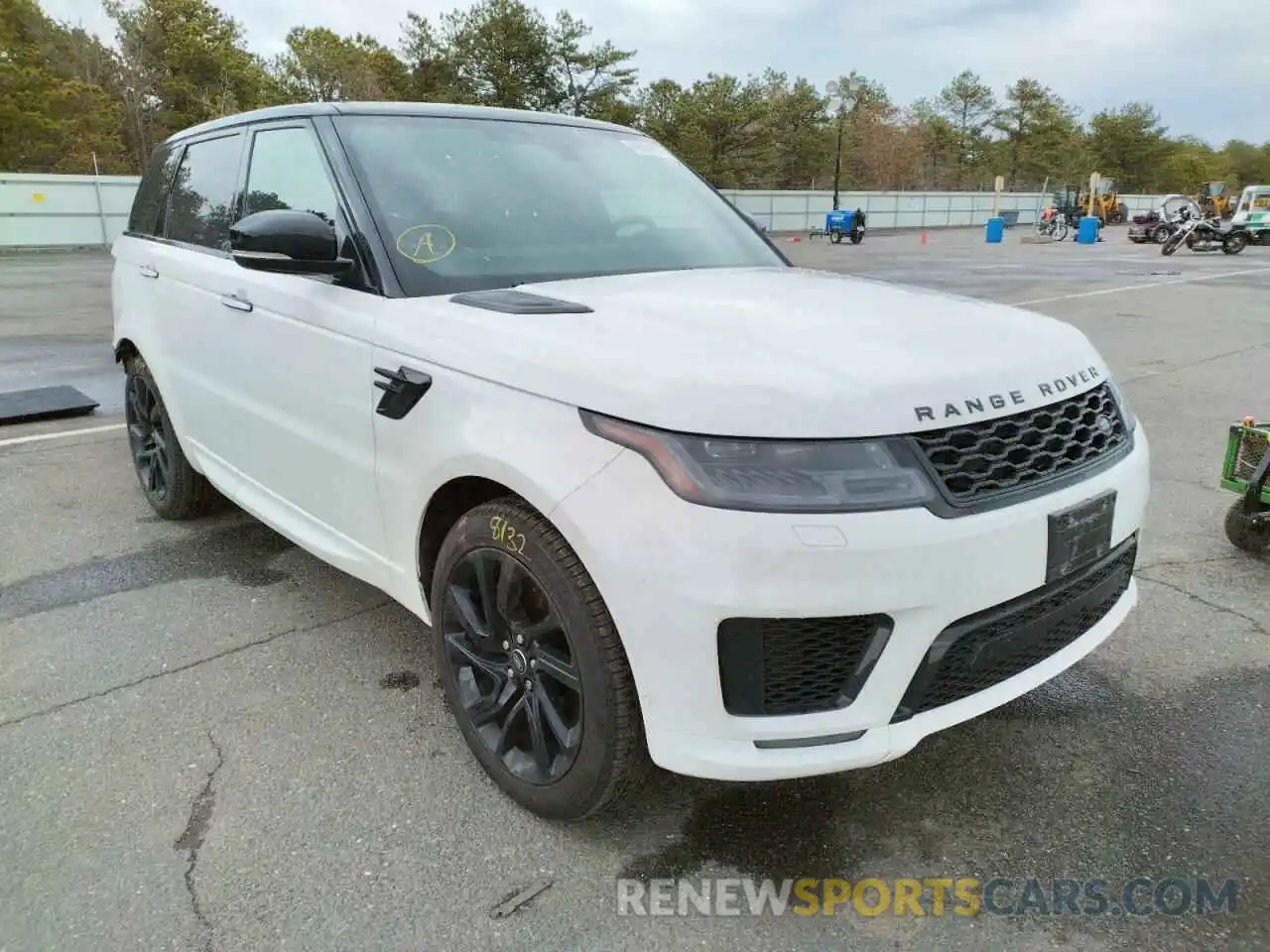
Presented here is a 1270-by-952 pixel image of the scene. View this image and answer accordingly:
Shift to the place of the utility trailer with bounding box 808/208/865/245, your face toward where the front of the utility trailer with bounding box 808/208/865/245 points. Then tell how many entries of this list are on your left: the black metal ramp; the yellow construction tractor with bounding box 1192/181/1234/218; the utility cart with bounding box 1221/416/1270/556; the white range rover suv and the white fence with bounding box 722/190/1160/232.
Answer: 3

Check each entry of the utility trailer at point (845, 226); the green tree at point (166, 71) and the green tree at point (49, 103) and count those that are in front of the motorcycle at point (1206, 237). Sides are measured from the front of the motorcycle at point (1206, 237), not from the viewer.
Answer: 3

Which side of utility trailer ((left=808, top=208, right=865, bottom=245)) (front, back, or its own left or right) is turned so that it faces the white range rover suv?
left

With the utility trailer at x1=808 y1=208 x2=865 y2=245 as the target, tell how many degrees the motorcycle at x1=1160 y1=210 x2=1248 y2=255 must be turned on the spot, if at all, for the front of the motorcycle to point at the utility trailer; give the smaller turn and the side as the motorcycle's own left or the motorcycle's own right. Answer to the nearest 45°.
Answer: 0° — it already faces it

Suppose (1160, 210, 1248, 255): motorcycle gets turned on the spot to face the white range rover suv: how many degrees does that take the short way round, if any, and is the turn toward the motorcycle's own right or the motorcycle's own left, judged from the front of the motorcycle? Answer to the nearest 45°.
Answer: approximately 90° to the motorcycle's own left

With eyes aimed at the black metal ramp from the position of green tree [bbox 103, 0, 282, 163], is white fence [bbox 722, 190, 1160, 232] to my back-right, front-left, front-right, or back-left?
front-left

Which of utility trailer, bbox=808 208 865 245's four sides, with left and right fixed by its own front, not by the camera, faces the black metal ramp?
left

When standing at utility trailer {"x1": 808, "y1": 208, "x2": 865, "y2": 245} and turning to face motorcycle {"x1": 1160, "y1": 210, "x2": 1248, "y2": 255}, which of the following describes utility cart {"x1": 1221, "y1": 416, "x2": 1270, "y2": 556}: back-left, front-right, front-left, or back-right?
front-right

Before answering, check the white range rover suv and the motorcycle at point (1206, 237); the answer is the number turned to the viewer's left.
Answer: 1

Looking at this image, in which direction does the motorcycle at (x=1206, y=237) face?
to the viewer's left

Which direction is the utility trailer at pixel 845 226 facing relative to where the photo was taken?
to the viewer's left

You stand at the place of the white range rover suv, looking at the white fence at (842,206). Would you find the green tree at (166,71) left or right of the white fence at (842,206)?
left

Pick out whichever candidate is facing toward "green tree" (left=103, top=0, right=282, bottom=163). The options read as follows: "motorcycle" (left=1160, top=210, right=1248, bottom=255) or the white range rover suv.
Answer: the motorcycle

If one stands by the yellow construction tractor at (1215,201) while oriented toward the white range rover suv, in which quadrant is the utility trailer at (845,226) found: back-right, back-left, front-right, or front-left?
front-right
